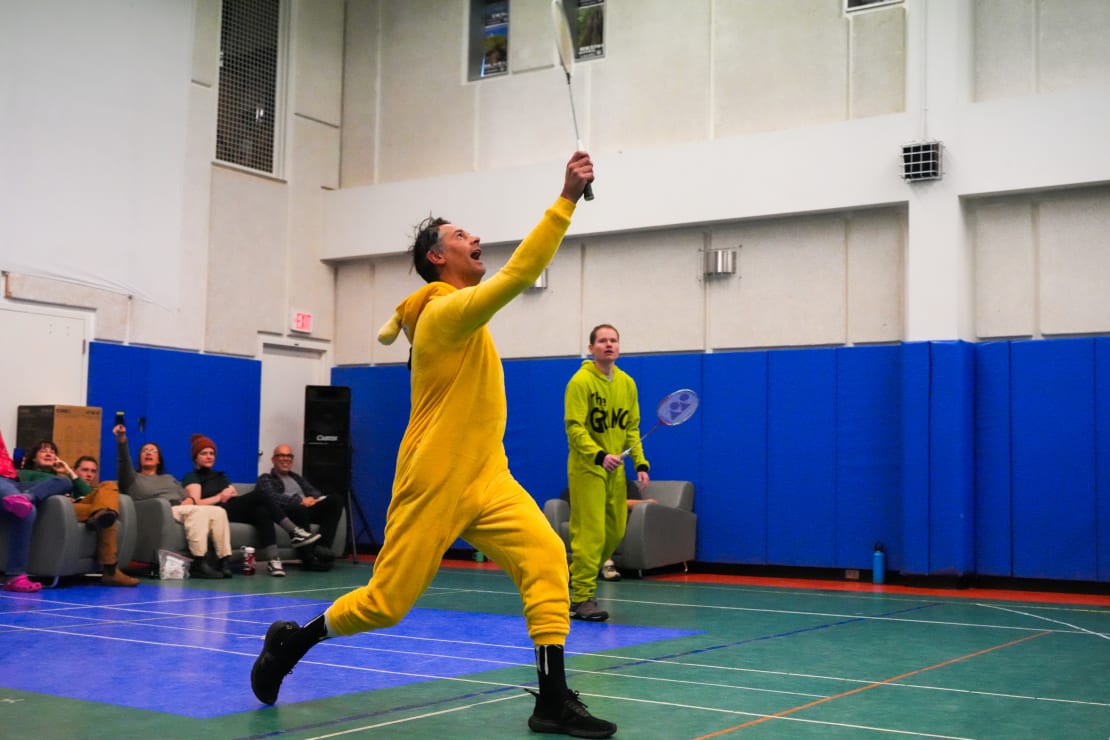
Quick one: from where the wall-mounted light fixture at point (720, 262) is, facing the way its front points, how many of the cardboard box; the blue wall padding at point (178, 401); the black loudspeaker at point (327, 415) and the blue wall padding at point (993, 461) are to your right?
3

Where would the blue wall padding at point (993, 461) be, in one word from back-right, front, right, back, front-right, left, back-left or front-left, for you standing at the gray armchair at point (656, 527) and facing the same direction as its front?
back-left

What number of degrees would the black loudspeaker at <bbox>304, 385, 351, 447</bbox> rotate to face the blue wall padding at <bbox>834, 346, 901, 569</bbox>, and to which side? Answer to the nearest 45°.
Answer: approximately 45° to its left

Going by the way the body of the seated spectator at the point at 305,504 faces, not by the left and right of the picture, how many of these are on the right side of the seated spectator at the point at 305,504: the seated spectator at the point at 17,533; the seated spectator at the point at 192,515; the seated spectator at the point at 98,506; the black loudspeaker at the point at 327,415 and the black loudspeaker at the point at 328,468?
3

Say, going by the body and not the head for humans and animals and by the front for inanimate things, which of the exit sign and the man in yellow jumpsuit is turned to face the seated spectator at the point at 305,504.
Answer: the exit sign

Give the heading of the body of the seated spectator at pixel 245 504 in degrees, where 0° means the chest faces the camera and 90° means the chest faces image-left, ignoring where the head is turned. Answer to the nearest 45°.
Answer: approximately 315°

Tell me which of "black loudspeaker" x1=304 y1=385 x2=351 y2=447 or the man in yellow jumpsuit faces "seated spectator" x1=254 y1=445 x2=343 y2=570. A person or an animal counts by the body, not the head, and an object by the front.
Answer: the black loudspeaker

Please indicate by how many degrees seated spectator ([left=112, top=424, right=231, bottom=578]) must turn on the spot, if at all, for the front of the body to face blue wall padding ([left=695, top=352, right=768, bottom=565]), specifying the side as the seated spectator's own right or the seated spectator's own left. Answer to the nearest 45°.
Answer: approximately 45° to the seated spectator's own left
